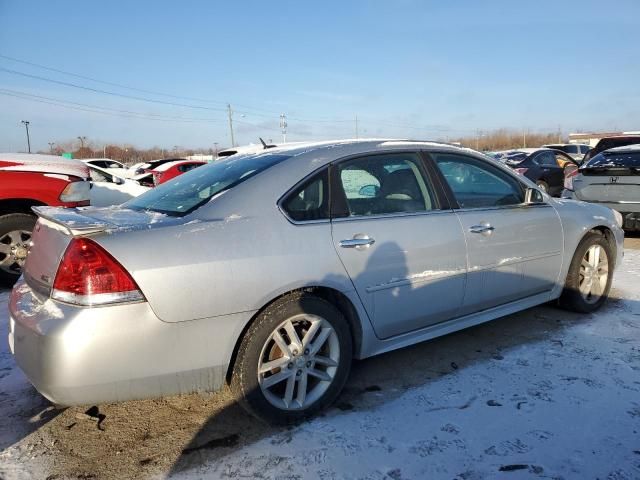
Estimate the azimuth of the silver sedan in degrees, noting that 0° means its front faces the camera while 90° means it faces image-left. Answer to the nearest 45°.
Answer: approximately 225°

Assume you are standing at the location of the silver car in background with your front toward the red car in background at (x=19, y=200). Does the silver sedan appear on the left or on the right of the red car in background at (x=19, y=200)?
left

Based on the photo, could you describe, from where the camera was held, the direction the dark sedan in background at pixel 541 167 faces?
facing away from the viewer and to the right of the viewer

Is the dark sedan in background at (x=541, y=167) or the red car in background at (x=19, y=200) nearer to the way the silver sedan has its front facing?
the dark sedan in background

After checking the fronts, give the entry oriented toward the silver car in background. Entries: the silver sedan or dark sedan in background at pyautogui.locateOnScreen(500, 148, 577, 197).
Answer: the silver sedan

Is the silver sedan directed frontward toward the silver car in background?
yes

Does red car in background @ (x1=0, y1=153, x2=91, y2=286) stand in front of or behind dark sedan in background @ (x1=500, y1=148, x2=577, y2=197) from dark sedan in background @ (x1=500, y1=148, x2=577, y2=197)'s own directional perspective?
behind

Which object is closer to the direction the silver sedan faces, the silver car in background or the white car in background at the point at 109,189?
the silver car in background
